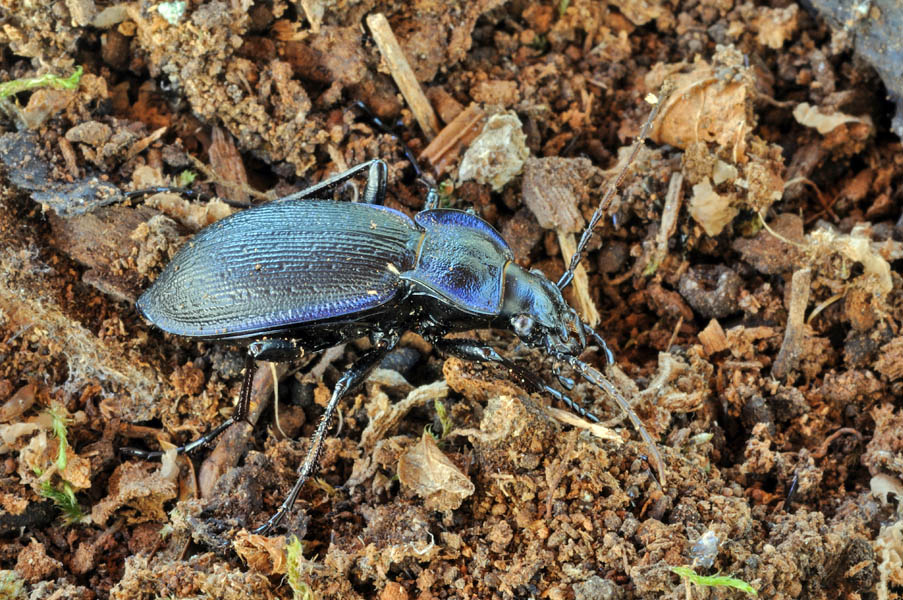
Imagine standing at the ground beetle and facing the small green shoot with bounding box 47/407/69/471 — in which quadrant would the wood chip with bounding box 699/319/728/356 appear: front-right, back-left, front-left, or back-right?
back-left

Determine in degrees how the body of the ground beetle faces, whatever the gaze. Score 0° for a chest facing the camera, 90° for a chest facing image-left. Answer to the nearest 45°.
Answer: approximately 270°

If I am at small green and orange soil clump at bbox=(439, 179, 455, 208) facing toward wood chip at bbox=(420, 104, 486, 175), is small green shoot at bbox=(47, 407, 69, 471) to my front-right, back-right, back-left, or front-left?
back-left

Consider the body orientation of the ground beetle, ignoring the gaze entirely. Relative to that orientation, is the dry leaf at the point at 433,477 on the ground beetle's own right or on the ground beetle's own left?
on the ground beetle's own right

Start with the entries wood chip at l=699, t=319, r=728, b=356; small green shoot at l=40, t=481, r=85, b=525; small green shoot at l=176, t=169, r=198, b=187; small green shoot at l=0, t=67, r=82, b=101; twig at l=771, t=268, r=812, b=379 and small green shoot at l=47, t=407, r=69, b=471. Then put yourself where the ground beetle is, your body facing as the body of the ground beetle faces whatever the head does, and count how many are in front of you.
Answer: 2

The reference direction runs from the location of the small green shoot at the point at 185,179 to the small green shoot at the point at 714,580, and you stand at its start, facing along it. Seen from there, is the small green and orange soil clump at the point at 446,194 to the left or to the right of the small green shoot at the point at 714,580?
left

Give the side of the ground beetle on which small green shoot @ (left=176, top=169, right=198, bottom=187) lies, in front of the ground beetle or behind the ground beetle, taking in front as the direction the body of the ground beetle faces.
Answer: behind

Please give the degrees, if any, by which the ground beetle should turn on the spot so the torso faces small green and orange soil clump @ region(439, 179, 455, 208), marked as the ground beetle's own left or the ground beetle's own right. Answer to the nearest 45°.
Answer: approximately 45° to the ground beetle's own left

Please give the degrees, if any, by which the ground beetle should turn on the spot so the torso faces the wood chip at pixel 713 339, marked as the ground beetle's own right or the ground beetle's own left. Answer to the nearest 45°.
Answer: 0° — it already faces it

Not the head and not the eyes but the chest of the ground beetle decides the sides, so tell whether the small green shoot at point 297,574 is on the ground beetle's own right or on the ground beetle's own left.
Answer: on the ground beetle's own right

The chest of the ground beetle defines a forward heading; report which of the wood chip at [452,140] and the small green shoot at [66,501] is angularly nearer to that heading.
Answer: the wood chip
